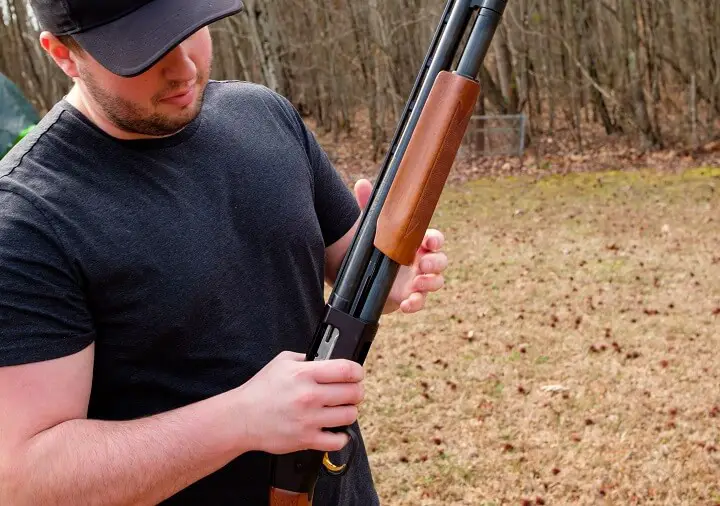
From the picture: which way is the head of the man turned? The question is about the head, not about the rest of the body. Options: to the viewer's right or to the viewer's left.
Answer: to the viewer's right

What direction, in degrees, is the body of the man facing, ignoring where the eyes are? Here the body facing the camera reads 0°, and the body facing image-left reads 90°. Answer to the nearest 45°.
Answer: approximately 315°

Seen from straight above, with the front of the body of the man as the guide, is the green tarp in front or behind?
behind

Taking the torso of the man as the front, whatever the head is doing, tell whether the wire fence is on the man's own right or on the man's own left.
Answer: on the man's own left
